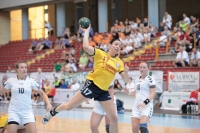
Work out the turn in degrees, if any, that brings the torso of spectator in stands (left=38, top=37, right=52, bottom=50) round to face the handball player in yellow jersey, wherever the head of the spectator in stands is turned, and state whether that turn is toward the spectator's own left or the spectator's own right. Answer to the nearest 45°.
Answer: approximately 45° to the spectator's own left

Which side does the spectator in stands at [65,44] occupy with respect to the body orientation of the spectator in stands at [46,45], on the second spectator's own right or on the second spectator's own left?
on the second spectator's own left

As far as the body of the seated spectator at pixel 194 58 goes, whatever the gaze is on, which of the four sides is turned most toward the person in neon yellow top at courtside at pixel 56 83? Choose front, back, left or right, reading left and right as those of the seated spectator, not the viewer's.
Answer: right

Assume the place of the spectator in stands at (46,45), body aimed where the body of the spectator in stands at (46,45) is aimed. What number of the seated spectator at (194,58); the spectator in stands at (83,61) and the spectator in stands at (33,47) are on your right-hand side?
1

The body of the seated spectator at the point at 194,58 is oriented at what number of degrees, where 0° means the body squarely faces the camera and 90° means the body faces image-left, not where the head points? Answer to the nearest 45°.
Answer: approximately 0°

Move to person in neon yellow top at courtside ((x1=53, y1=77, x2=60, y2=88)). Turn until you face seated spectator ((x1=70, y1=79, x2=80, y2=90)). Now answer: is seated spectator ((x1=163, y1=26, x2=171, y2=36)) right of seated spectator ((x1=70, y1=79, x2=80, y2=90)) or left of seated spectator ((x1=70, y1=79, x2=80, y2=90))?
left

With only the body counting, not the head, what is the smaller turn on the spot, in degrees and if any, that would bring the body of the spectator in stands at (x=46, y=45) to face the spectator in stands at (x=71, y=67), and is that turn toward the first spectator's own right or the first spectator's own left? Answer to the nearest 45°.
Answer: approximately 45° to the first spectator's own left

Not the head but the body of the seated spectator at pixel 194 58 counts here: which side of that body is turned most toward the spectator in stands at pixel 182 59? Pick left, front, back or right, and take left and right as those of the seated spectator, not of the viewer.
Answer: right

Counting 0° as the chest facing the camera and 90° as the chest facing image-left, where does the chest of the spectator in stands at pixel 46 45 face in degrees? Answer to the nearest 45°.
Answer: approximately 45°

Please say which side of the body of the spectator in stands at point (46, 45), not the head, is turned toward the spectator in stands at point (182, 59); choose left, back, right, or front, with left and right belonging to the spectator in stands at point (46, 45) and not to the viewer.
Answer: left
